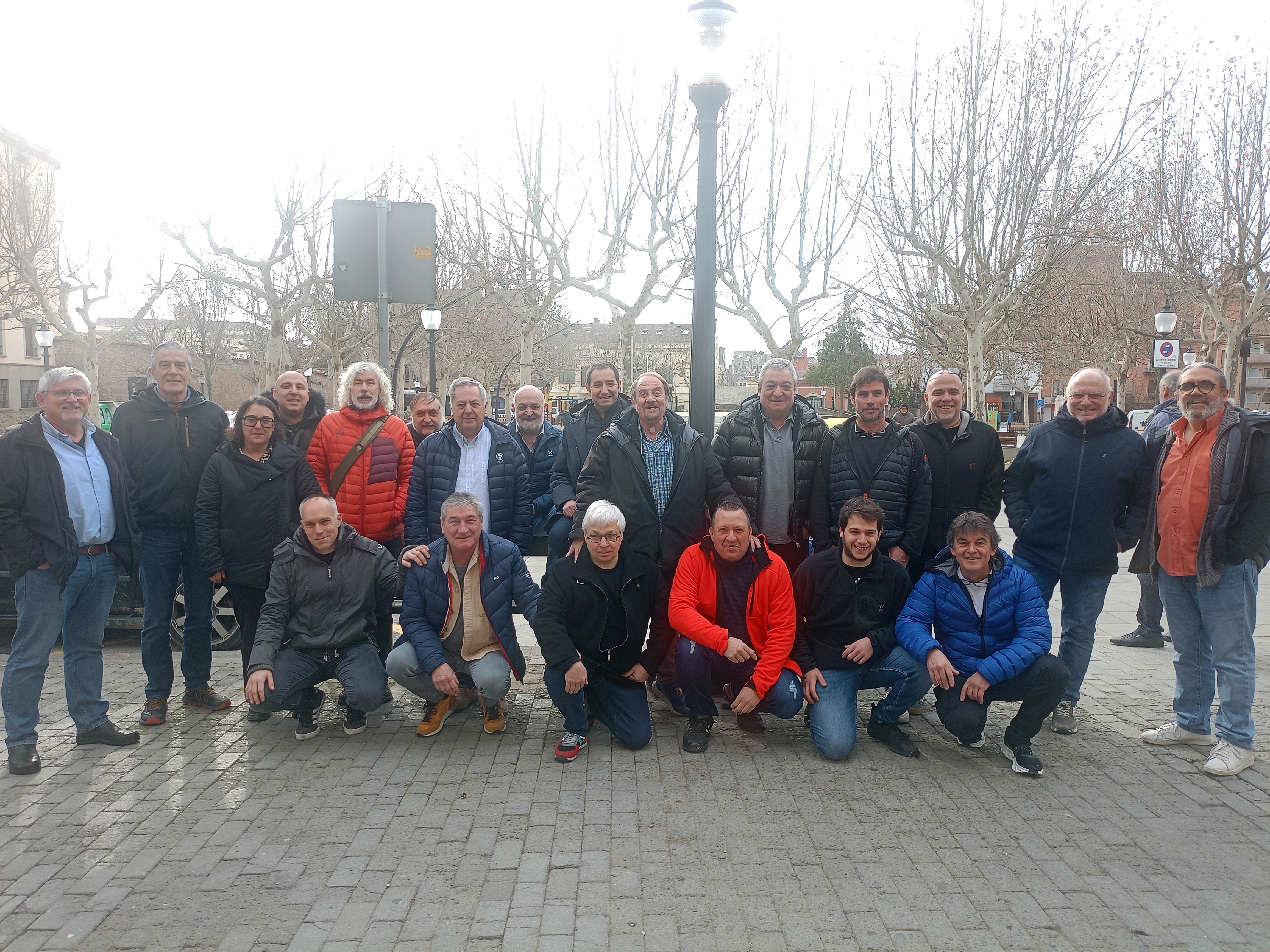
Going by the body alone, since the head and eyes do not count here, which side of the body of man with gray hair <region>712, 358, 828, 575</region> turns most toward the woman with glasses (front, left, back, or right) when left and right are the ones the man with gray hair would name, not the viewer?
right

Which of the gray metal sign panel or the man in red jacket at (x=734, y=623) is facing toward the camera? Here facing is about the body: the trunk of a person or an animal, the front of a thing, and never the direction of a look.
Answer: the man in red jacket

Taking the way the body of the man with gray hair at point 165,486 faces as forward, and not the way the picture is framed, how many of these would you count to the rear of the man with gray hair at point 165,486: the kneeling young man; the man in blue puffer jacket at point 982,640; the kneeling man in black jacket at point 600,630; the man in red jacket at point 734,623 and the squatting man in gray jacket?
0

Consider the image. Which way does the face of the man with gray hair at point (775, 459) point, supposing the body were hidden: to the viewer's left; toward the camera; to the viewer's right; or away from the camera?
toward the camera

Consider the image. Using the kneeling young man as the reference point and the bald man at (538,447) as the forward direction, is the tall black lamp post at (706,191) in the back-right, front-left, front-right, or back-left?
front-right

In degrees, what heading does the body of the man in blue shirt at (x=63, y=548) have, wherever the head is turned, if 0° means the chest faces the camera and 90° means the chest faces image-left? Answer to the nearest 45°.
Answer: approximately 315°

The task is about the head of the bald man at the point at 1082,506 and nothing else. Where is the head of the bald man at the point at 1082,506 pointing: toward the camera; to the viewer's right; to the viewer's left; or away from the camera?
toward the camera

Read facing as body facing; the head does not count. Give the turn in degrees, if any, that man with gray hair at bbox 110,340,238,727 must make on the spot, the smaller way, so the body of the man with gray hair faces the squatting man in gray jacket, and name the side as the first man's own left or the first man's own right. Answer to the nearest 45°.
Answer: approximately 45° to the first man's own left

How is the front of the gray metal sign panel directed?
away from the camera

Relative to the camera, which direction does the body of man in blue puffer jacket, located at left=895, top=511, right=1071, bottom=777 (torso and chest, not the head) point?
toward the camera

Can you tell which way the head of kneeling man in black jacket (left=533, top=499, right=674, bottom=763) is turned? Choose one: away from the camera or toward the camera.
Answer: toward the camera

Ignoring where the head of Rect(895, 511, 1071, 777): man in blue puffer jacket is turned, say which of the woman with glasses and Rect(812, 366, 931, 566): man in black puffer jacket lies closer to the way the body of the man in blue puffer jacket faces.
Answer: the woman with glasses

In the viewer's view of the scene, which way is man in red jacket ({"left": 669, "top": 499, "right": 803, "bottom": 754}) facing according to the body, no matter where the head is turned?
toward the camera

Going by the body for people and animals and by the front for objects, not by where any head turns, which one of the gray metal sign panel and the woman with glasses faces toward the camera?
the woman with glasses

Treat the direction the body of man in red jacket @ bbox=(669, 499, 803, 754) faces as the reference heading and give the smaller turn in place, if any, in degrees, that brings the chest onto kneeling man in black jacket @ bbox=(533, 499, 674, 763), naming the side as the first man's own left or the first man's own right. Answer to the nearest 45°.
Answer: approximately 90° to the first man's own right

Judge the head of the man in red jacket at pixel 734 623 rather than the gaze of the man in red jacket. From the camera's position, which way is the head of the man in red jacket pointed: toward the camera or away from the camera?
toward the camera

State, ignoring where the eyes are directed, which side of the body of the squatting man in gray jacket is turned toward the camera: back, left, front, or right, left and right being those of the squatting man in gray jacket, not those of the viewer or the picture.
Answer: front
